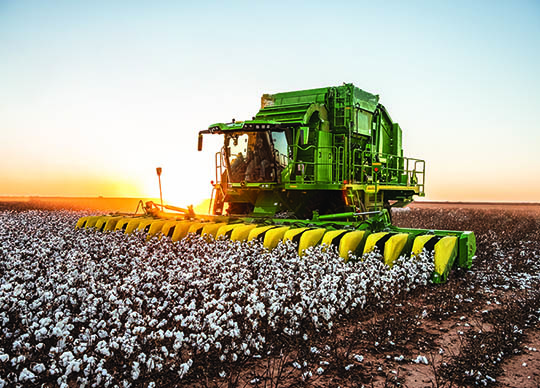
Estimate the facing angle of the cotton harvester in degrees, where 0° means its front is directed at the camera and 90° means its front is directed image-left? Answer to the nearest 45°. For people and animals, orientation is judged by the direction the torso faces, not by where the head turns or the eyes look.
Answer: approximately 45°
